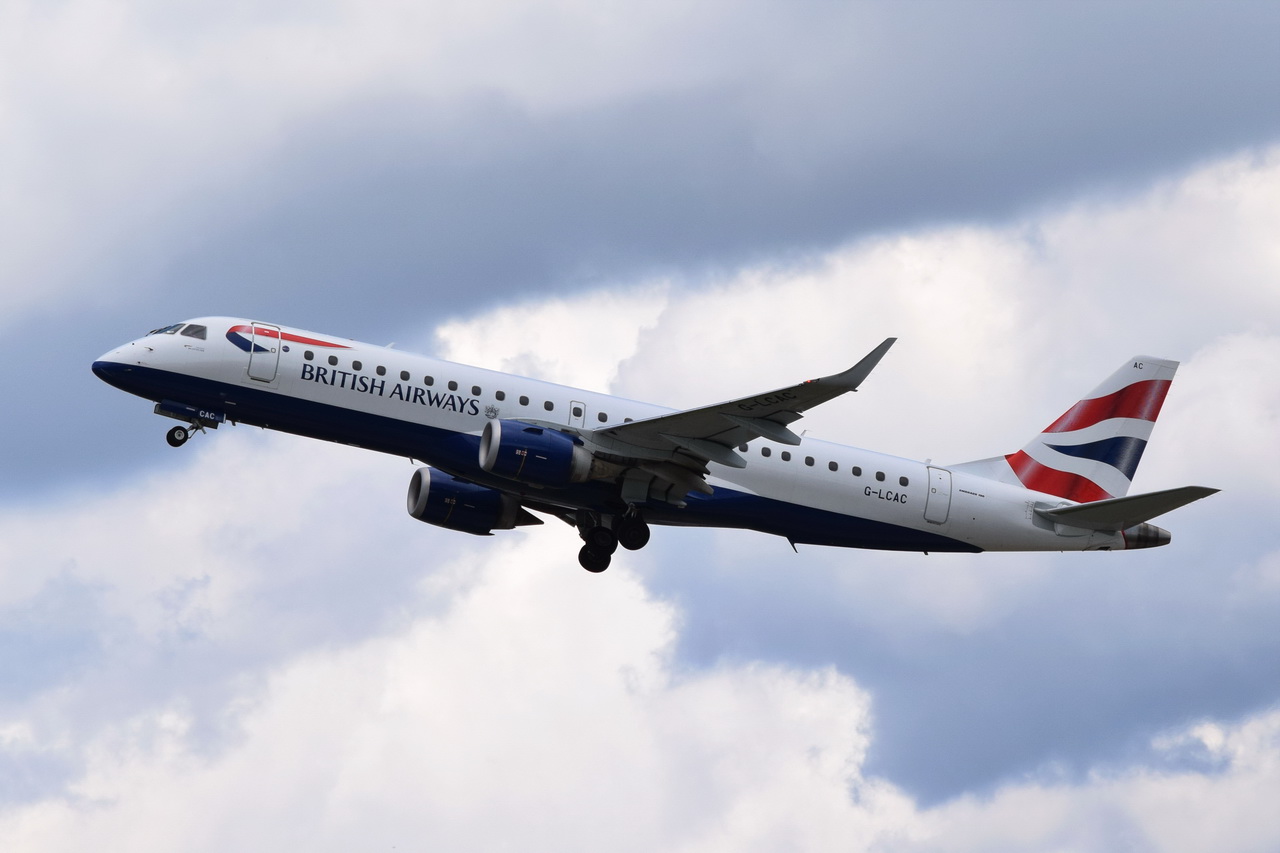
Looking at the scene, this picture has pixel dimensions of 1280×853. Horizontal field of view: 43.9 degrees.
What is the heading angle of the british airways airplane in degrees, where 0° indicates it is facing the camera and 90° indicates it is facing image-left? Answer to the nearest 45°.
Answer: approximately 90°
